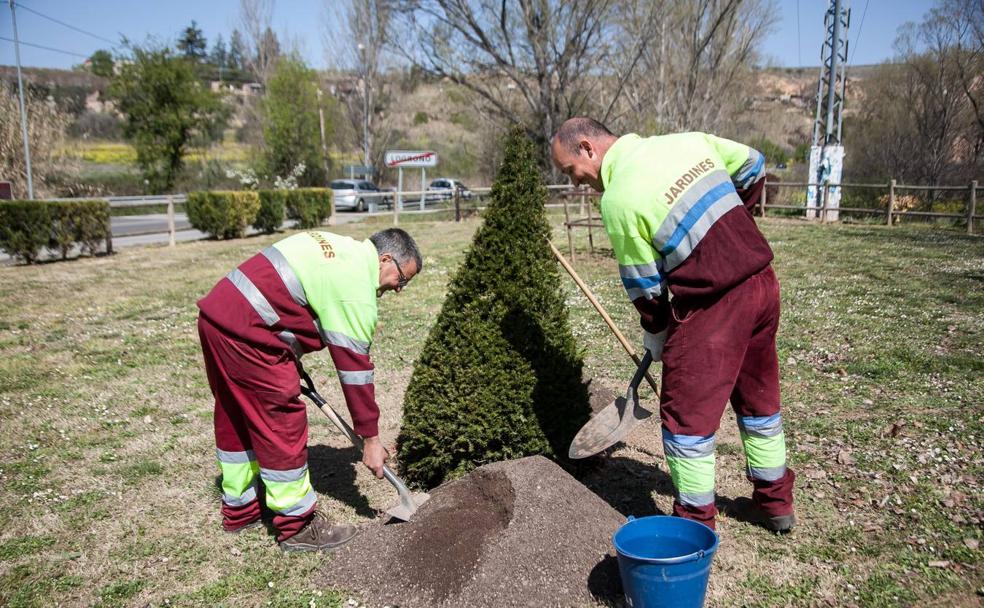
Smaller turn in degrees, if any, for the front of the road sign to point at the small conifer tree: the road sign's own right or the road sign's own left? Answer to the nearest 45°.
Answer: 0° — it already faces it

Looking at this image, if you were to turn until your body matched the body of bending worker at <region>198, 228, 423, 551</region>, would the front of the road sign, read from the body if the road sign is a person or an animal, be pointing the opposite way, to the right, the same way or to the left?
to the right

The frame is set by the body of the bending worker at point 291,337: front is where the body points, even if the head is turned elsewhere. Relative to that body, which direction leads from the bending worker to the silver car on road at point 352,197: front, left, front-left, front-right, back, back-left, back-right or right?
left

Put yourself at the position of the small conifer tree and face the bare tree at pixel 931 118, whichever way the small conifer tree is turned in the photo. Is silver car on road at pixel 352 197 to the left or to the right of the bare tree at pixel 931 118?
left

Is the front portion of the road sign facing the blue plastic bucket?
yes

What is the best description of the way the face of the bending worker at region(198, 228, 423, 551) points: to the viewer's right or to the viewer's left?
to the viewer's right

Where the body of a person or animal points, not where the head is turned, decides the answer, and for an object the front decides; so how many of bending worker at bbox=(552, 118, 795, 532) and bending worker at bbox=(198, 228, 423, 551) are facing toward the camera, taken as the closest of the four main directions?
0

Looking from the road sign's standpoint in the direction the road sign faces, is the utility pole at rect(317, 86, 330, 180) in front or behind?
behind

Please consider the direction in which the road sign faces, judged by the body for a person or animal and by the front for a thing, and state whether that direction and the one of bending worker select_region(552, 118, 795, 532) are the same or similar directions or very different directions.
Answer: very different directions

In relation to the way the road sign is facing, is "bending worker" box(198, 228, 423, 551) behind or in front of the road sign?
in front

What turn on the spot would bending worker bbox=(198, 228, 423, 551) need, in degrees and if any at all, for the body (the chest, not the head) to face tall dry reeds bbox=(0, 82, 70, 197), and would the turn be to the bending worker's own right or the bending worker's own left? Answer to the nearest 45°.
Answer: approximately 90° to the bending worker's own left

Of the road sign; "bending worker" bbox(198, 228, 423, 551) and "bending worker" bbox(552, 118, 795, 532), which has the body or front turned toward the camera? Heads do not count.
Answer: the road sign

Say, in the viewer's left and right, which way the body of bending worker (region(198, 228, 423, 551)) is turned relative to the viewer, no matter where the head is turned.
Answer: facing to the right of the viewer

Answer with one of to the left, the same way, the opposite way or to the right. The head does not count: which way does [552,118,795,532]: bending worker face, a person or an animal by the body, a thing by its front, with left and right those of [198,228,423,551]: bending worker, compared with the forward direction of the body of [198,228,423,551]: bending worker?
to the left
